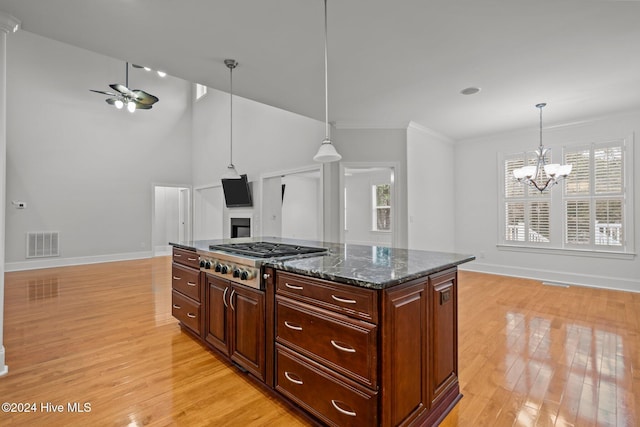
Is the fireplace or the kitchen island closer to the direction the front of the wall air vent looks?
the kitchen island

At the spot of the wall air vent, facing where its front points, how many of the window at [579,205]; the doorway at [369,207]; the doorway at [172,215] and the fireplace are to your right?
0

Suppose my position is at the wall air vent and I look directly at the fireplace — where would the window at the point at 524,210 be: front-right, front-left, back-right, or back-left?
front-right

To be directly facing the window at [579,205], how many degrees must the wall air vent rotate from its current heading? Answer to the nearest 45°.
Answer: approximately 45° to its left

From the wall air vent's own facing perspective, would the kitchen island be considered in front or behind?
in front

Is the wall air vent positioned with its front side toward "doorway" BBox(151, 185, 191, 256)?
no

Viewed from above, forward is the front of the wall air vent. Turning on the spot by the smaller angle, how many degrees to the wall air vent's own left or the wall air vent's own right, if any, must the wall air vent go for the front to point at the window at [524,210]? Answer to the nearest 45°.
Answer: approximately 45° to the wall air vent's own left

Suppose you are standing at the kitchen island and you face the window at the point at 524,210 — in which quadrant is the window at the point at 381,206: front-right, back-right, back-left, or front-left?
front-left

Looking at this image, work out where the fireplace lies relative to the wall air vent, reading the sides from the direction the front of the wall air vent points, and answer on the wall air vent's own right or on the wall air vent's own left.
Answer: on the wall air vent's own left

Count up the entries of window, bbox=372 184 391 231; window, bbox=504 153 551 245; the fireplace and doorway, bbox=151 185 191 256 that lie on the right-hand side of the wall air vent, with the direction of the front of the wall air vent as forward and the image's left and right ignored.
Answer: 0

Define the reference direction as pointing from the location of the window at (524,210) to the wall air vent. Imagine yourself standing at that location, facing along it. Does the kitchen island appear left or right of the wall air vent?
left

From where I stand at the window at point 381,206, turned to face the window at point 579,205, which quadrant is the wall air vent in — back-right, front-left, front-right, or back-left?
back-right

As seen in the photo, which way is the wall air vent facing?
toward the camera

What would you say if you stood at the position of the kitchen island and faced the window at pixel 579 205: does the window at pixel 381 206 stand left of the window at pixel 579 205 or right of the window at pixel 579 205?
left

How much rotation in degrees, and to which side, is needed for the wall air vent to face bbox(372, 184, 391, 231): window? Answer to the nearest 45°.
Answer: approximately 45° to its left

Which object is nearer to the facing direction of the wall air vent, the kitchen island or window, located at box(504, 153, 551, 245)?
the kitchen island

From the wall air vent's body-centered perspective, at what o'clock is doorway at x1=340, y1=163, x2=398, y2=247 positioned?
The doorway is roughly at 10 o'clock from the wall air vent.
